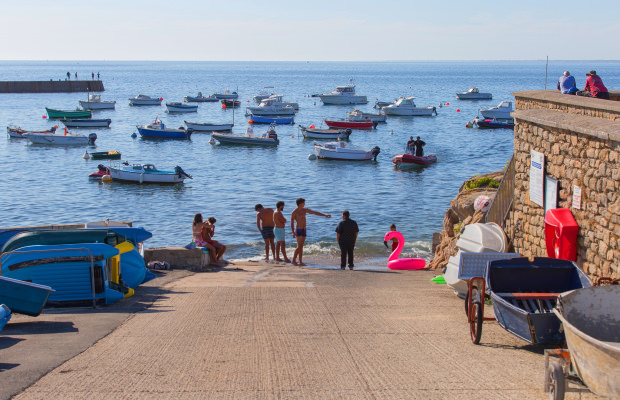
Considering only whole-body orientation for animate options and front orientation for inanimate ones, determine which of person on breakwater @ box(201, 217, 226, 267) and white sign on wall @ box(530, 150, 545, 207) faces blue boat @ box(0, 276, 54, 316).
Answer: the white sign on wall

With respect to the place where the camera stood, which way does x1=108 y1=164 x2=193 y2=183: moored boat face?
facing to the left of the viewer

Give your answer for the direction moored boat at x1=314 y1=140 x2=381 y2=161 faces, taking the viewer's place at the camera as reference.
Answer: facing to the left of the viewer

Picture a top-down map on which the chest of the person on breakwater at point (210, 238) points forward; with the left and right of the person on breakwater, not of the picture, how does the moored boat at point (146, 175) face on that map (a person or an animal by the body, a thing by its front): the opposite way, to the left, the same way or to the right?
the opposite way

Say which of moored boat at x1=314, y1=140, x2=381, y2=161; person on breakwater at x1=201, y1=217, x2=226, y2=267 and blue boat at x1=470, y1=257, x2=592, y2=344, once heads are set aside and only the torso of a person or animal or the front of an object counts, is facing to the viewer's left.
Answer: the moored boat

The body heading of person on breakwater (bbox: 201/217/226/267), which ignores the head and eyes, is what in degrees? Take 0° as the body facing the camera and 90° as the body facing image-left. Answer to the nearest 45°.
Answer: approximately 270°

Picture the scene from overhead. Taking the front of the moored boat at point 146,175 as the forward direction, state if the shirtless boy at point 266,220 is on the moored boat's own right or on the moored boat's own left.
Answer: on the moored boat's own left

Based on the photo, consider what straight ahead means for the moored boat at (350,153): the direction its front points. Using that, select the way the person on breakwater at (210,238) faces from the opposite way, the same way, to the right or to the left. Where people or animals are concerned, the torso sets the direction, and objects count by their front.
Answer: the opposite way
